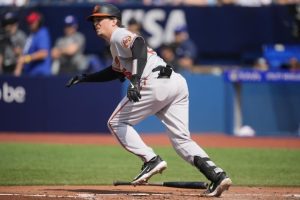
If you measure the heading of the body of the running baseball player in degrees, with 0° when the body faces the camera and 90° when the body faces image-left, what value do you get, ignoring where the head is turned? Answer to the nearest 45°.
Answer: approximately 90°

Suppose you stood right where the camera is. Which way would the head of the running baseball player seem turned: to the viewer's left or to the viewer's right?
to the viewer's left
